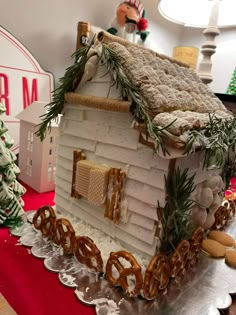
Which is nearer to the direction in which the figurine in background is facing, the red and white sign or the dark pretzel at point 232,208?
the dark pretzel

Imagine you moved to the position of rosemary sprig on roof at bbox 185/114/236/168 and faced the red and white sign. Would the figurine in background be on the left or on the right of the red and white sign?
right

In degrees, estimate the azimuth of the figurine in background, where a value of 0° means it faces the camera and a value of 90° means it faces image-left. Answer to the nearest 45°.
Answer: approximately 315°
